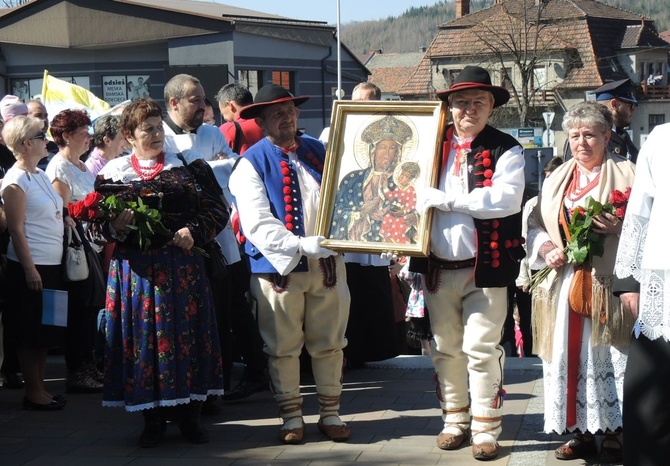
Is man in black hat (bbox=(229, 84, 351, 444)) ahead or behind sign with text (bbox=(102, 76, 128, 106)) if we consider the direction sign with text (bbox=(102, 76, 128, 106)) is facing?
ahead

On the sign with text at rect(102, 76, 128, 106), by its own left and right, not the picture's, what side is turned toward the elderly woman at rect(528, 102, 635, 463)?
front

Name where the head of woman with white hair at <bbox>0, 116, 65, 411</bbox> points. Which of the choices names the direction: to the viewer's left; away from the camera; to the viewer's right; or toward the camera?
to the viewer's right

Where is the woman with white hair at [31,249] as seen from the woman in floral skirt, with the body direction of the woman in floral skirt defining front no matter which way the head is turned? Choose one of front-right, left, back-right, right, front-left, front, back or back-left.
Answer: back-right

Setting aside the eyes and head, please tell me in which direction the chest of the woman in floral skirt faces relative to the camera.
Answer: toward the camera

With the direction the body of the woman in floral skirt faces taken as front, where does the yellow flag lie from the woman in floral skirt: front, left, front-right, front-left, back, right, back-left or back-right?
back

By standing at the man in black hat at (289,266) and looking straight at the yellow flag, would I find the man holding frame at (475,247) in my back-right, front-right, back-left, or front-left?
back-right

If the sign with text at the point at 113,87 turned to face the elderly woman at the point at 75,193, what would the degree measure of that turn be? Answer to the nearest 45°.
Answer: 0° — it already faces them

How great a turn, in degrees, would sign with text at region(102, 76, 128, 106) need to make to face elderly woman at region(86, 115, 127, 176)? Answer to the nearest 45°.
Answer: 0° — it already faces them

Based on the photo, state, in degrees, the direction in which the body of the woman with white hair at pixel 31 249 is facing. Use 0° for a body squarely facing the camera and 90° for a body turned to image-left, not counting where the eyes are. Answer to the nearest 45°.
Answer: approximately 270°

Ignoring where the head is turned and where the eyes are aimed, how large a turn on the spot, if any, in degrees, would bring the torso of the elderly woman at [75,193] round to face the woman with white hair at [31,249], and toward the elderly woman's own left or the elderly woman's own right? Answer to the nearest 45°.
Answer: approximately 135° to the elderly woman's own right
